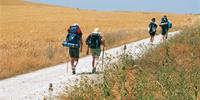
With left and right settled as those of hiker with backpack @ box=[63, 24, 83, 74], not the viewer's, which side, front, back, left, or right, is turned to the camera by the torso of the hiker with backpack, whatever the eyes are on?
back
